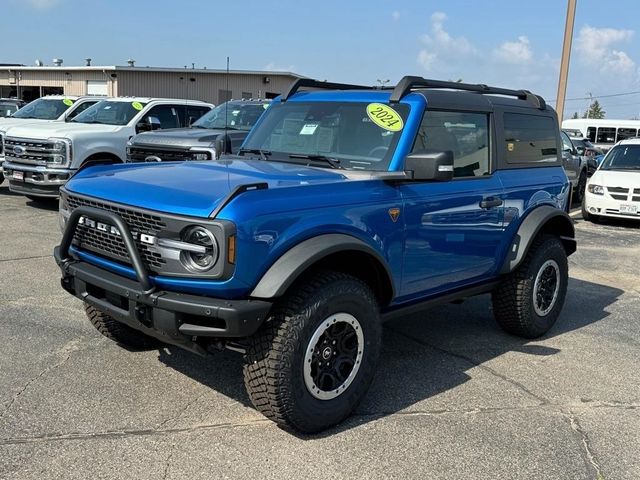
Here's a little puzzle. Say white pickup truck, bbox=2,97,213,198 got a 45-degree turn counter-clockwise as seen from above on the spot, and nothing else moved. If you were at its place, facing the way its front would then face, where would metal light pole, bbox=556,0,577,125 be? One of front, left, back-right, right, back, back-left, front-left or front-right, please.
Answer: left

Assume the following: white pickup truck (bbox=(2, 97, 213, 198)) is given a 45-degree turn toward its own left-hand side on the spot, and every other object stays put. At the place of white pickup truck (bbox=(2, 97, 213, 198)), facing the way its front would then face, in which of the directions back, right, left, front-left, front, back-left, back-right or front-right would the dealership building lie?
back

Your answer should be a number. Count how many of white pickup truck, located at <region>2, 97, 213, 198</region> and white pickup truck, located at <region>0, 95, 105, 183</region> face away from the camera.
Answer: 0

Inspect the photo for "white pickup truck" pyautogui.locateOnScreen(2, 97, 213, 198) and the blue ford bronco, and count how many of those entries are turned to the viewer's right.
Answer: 0

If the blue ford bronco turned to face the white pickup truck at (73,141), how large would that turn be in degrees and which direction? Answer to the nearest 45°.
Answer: approximately 90° to its right

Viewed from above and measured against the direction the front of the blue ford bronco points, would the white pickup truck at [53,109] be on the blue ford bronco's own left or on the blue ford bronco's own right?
on the blue ford bronco's own right

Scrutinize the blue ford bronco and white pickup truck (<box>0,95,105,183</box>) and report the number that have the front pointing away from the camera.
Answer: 0

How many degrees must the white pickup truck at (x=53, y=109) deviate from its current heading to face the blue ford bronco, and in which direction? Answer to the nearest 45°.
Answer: approximately 45° to its left

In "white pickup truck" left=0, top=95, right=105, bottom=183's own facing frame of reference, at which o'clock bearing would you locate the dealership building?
The dealership building is roughly at 5 o'clock from the white pickup truck.

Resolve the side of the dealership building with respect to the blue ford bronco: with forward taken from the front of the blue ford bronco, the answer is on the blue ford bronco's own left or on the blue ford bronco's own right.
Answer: on the blue ford bronco's own right

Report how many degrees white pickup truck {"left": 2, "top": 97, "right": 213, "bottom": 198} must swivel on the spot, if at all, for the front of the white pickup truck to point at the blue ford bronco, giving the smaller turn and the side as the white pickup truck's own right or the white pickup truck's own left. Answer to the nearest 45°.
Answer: approximately 45° to the white pickup truck's own left
